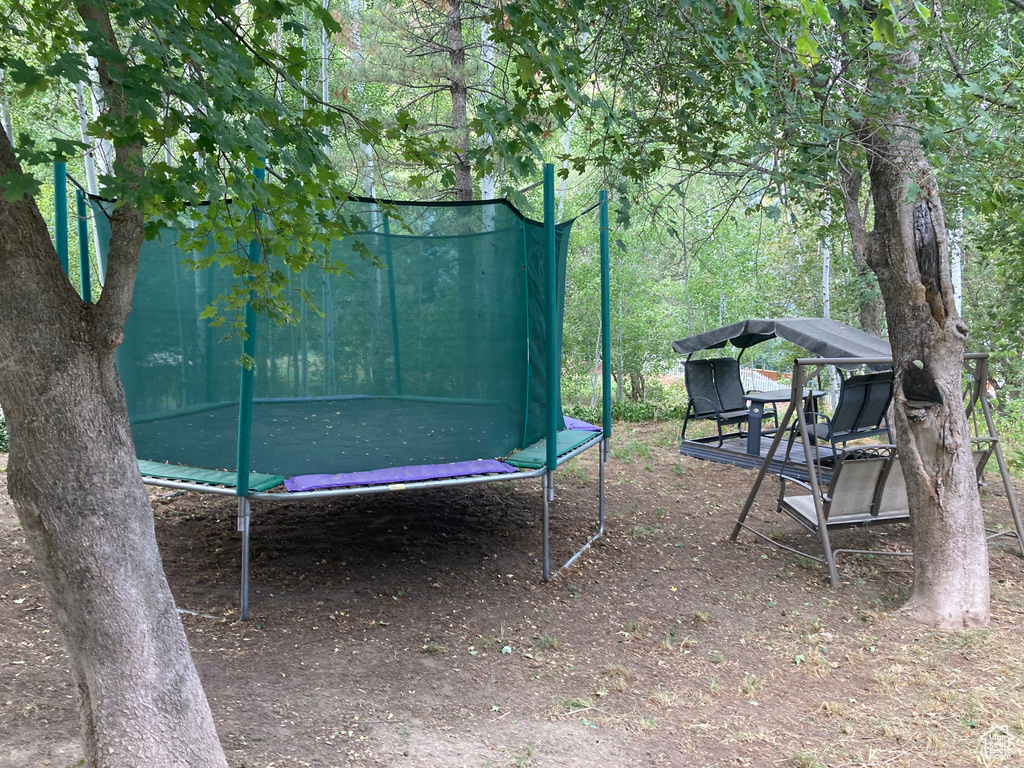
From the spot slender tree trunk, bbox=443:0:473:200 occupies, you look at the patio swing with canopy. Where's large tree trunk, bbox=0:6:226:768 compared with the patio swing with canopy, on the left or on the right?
right

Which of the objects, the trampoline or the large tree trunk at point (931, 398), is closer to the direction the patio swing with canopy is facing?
the trampoline
